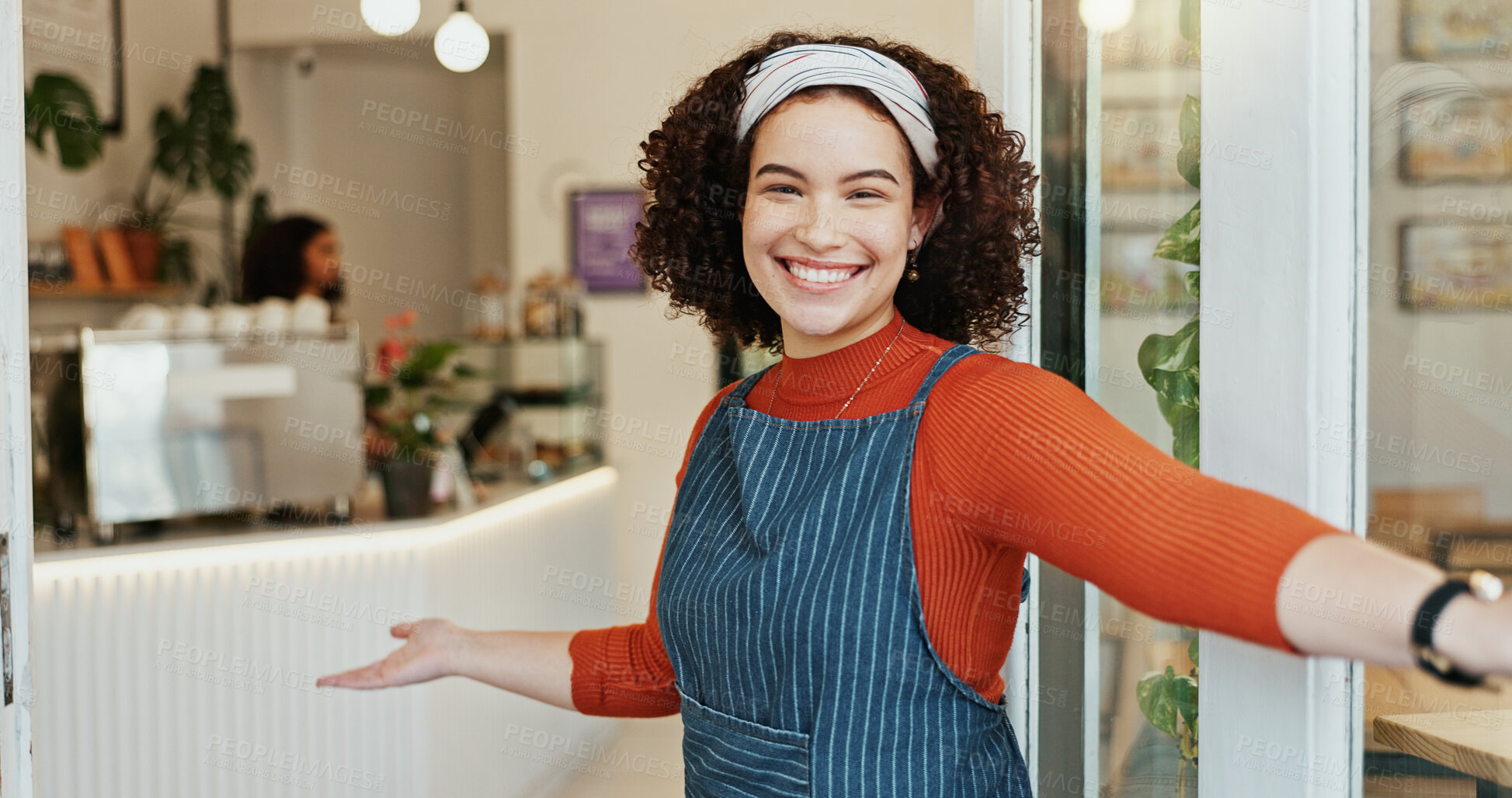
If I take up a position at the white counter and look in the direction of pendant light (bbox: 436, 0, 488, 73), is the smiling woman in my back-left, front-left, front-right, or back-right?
back-right

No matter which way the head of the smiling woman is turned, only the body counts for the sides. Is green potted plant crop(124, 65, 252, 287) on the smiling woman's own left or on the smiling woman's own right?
on the smiling woman's own right

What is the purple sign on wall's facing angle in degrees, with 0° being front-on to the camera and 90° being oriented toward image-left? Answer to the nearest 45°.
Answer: approximately 0°

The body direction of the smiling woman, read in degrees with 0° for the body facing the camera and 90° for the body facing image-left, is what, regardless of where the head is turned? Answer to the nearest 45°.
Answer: approximately 45°

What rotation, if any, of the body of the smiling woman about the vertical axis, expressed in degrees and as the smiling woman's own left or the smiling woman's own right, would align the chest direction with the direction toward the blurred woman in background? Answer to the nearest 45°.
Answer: approximately 90° to the smiling woman's own right

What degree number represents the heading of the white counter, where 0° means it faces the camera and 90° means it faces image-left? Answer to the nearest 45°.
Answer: approximately 315°
